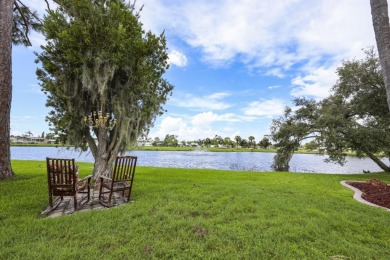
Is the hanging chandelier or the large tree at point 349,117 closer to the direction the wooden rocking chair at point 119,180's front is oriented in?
the hanging chandelier

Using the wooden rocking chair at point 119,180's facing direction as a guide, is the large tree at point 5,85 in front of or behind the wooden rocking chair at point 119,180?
in front

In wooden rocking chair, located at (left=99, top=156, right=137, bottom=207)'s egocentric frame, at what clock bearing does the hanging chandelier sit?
The hanging chandelier is roughly at 1 o'clock from the wooden rocking chair.

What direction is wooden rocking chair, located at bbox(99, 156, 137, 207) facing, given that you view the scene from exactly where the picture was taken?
facing away from the viewer and to the left of the viewer

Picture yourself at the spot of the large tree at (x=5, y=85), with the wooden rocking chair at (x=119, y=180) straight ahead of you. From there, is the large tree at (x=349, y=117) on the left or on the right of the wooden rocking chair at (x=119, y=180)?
left
